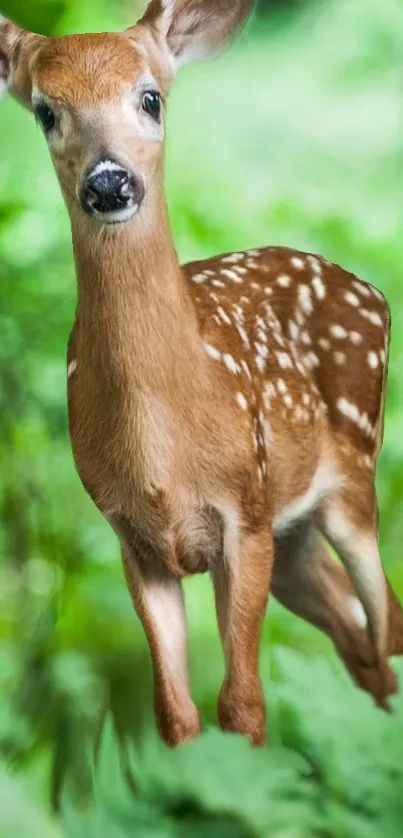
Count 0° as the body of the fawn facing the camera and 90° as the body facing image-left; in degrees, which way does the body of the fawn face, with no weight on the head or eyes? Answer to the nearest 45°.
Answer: approximately 45°
